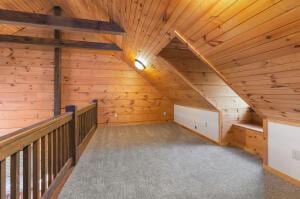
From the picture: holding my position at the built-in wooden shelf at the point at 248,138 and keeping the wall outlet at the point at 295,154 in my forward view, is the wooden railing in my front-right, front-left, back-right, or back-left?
front-right

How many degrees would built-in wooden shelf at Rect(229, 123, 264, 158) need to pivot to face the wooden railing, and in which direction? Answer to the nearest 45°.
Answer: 0° — it already faces it

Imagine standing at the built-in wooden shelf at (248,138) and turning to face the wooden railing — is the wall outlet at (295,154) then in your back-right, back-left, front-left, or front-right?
front-left

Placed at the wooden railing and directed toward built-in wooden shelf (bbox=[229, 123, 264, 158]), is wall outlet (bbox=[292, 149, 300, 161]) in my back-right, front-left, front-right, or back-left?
front-right

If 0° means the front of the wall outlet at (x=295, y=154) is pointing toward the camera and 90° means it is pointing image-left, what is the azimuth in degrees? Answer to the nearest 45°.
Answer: approximately 45°

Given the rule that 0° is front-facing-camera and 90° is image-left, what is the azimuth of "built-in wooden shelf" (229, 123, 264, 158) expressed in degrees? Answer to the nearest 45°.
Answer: approximately 45°

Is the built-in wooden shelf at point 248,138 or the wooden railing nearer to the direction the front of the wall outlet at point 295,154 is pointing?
the wooden railing

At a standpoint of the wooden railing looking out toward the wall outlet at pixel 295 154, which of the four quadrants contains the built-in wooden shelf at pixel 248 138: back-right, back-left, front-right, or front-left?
front-left

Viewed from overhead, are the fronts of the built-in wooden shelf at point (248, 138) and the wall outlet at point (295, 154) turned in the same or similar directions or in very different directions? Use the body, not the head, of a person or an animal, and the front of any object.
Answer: same or similar directions

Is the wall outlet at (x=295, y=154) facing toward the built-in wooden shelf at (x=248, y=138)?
no

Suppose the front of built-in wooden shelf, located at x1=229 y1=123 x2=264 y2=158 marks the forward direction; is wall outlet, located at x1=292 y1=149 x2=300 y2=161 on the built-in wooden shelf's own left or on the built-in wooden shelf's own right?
on the built-in wooden shelf's own left

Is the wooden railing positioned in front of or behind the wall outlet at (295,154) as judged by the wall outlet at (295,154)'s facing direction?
in front

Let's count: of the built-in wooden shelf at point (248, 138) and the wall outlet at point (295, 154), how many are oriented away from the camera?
0
